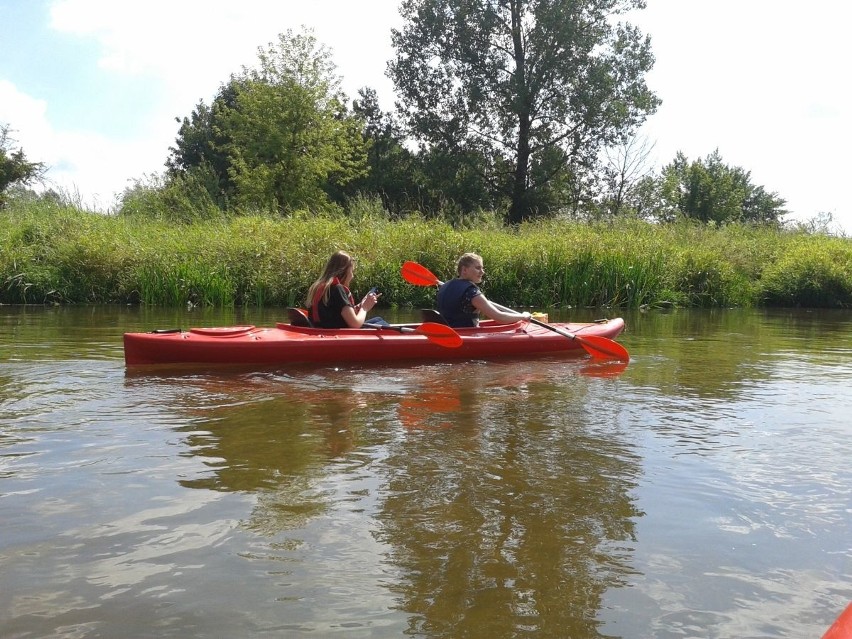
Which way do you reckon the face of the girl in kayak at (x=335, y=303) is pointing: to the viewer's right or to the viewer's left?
to the viewer's right

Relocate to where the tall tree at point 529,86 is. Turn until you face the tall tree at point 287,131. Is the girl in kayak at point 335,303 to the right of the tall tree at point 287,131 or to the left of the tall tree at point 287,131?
left

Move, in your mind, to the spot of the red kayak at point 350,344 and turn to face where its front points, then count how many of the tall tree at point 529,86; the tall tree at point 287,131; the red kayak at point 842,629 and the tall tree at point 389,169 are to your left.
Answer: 3

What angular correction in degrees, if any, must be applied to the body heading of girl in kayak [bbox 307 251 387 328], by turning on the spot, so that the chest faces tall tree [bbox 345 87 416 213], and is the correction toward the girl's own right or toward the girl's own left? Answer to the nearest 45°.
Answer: approximately 90° to the girl's own left

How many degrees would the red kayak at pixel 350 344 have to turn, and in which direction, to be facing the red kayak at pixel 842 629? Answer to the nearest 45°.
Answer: approximately 90° to its right

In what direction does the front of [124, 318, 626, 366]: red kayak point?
to the viewer's right

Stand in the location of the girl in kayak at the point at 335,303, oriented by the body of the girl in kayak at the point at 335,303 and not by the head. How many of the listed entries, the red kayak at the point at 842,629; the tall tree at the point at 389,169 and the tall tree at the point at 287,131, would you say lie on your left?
2

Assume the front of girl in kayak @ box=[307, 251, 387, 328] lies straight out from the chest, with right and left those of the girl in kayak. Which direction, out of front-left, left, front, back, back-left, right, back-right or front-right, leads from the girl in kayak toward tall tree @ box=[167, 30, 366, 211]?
left

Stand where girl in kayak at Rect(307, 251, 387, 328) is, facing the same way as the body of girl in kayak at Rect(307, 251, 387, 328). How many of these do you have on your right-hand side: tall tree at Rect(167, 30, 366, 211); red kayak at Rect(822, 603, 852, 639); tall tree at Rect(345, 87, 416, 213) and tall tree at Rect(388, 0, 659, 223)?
1

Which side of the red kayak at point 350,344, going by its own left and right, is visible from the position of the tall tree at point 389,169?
left

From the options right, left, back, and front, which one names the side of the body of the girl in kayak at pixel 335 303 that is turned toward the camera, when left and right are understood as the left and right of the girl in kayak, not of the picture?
right

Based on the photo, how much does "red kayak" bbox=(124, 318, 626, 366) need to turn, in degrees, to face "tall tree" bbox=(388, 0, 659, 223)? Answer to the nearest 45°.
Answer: approximately 90° to its left

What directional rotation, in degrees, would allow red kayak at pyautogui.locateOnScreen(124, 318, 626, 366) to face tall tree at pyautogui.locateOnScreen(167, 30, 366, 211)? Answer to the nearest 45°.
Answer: approximately 90° to its left
